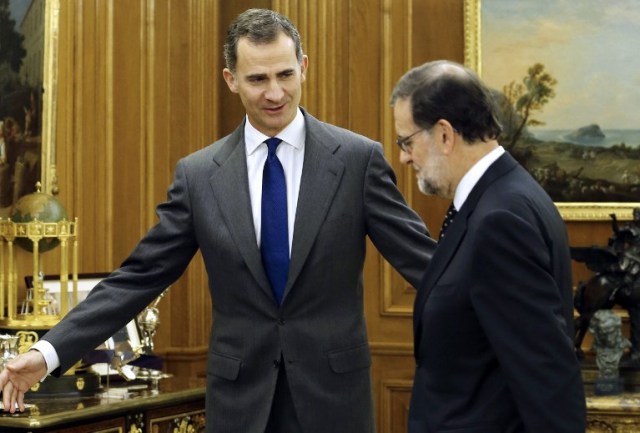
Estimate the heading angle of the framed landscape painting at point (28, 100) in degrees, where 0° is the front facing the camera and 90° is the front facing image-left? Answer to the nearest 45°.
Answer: approximately 0°

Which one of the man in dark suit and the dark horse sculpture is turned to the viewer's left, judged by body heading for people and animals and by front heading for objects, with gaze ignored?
the man in dark suit

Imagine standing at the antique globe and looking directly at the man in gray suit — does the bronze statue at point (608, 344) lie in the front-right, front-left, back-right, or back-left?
front-left

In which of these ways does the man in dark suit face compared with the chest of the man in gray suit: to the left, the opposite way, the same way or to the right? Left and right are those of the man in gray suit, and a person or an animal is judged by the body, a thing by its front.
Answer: to the right

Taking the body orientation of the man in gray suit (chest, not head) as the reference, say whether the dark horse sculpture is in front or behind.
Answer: behind

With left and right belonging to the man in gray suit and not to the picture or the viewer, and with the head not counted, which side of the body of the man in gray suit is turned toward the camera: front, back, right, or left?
front

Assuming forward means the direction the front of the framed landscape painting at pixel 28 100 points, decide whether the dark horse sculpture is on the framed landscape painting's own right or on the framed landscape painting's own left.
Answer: on the framed landscape painting's own left

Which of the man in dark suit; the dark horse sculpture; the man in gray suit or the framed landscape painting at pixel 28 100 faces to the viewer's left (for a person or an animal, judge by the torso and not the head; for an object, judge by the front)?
the man in dark suit

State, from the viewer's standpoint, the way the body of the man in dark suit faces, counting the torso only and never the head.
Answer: to the viewer's left

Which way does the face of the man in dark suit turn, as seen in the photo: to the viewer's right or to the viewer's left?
to the viewer's left

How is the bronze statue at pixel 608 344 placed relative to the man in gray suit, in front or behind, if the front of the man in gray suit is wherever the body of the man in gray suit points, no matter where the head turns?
behind

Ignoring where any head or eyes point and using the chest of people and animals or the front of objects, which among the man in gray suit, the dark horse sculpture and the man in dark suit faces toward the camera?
the man in gray suit
